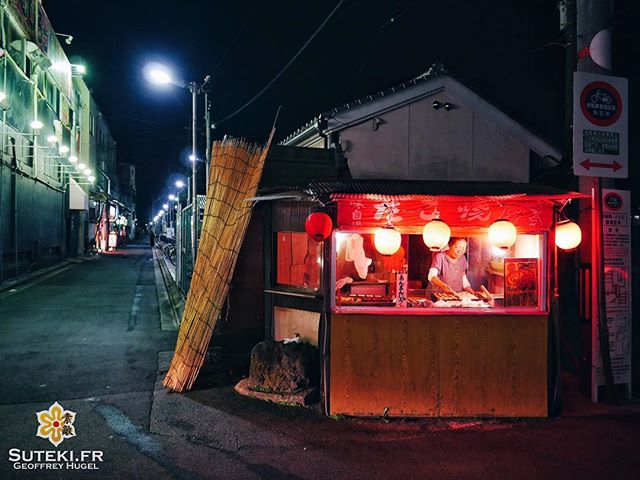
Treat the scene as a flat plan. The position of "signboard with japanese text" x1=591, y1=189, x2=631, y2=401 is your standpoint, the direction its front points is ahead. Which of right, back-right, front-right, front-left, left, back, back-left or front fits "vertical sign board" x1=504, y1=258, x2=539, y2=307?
front-right

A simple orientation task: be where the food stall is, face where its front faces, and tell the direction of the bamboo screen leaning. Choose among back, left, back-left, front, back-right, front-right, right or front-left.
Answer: right

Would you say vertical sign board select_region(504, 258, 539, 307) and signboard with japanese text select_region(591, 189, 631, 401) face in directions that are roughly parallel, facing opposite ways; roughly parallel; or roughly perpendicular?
roughly parallel

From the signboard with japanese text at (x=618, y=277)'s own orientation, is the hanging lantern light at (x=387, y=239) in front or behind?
in front

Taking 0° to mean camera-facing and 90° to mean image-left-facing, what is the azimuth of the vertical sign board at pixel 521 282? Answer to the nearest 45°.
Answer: approximately 0°

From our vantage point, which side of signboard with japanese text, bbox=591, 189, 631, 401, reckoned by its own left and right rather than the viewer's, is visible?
front

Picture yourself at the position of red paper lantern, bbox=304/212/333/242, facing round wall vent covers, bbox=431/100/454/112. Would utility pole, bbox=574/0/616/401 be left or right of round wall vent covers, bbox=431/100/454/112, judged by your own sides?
right

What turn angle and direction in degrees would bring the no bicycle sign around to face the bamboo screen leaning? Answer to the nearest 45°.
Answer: approximately 45° to its right

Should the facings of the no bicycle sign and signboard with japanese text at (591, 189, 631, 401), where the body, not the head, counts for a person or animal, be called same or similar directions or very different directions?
same or similar directions

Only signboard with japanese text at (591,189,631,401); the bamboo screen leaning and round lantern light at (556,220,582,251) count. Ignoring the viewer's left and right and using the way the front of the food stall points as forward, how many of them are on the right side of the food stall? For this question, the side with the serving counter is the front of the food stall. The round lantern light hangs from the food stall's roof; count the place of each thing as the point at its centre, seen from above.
1

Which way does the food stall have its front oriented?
toward the camera

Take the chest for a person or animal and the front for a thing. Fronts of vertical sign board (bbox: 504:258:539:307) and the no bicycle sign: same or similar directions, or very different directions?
same or similar directions

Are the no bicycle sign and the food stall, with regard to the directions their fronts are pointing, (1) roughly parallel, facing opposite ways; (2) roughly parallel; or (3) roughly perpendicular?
roughly parallel
